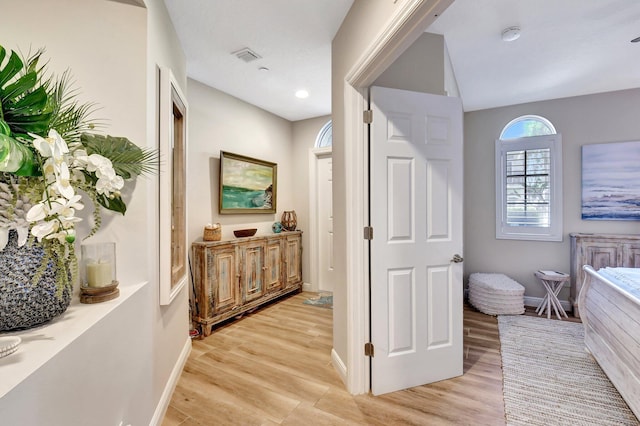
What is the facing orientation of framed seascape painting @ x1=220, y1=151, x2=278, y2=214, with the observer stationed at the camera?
facing the viewer and to the right of the viewer

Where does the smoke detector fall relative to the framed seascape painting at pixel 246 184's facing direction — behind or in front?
in front

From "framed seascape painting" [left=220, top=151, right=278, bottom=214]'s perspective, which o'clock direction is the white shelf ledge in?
The white shelf ledge is roughly at 2 o'clock from the framed seascape painting.

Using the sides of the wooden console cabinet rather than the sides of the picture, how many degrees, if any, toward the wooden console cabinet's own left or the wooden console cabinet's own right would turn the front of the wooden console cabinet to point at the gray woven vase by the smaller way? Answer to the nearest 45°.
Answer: approximately 45° to the wooden console cabinet's own right

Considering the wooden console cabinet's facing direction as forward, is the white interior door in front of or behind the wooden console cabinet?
in front

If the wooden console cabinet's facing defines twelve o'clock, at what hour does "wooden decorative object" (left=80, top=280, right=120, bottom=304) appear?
The wooden decorative object is roughly at 2 o'clock from the wooden console cabinet.

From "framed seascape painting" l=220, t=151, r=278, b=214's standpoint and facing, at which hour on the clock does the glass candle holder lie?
The glass candle holder is roughly at 2 o'clock from the framed seascape painting.

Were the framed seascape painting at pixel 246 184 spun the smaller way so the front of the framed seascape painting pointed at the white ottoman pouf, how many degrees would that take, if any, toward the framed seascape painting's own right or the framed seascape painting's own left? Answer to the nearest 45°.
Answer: approximately 45° to the framed seascape painting's own left

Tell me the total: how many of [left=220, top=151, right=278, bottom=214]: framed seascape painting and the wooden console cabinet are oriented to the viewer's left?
0

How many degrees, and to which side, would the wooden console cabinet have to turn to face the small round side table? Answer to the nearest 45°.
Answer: approximately 45° to its left

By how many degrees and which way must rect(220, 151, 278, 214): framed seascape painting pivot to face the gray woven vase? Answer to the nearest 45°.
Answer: approximately 45° to its right

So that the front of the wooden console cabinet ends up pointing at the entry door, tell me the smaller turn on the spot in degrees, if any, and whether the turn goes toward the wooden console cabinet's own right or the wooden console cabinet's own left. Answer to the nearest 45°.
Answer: approximately 90° to the wooden console cabinet's own left

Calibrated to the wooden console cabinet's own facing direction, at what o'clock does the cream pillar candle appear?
The cream pillar candle is roughly at 2 o'clock from the wooden console cabinet.

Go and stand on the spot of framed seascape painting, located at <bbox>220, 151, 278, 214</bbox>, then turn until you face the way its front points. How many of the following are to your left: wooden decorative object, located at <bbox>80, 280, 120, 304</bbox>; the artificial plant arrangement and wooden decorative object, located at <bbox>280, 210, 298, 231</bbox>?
1

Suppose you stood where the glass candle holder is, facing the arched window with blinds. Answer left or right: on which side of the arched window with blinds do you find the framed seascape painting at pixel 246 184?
left

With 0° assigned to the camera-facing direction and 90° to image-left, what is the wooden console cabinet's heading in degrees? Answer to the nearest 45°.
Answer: approximately 315°

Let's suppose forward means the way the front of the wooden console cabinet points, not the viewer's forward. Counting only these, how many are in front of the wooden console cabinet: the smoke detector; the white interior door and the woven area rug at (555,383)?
3
